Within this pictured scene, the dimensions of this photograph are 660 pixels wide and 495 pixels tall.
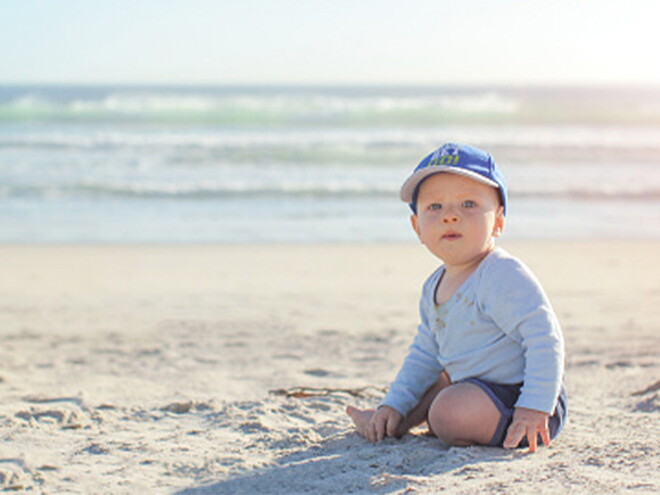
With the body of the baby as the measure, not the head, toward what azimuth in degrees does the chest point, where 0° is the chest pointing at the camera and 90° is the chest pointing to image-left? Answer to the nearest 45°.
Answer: approximately 45°
